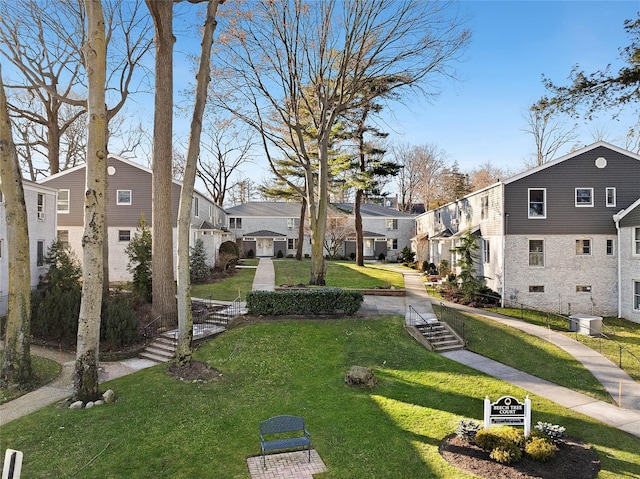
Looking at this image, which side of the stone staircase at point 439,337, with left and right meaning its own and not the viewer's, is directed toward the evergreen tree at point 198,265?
back

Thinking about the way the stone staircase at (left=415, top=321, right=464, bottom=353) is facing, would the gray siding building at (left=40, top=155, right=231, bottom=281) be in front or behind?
behind

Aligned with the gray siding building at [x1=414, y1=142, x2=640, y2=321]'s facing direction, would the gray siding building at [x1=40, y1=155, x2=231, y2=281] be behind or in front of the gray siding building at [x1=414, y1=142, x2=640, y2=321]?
in front

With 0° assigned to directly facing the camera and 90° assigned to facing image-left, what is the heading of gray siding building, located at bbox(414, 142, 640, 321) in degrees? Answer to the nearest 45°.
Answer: approximately 90°

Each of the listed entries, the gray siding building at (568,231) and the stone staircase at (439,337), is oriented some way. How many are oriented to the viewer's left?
1

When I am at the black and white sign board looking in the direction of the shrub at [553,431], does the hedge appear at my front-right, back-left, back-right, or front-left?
back-left

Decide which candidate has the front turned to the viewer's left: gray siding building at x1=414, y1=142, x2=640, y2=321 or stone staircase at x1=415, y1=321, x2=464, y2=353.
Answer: the gray siding building

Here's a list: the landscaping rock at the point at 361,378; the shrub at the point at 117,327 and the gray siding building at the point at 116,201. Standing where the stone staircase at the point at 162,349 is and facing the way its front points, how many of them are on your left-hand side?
1

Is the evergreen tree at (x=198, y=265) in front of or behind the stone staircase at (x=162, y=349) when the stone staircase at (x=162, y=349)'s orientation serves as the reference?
behind

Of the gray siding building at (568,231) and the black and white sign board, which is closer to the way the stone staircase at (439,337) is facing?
the black and white sign board
